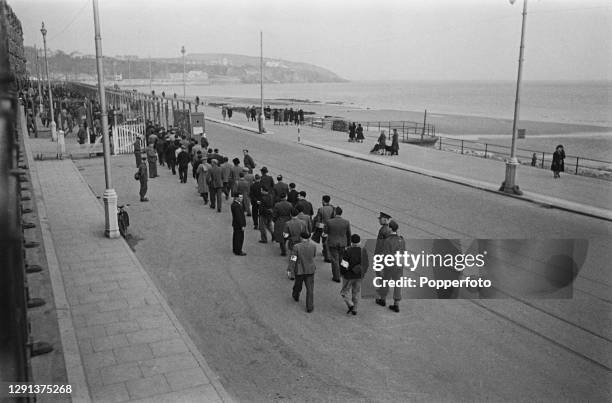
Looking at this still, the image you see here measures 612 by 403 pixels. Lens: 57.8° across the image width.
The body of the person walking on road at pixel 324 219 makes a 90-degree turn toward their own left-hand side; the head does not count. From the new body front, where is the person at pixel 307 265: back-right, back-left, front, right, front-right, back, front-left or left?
front-left

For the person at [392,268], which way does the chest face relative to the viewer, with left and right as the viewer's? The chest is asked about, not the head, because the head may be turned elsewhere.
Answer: facing away from the viewer and to the left of the viewer

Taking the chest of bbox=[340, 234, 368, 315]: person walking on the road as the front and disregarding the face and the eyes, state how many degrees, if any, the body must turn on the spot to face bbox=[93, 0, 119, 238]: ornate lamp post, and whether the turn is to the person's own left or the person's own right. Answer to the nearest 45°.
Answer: approximately 45° to the person's own left

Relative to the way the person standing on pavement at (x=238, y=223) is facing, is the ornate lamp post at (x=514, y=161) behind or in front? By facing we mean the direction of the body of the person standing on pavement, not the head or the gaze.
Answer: in front

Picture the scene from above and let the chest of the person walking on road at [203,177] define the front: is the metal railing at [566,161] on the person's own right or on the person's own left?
on the person's own right

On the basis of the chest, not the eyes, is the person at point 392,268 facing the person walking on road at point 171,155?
yes

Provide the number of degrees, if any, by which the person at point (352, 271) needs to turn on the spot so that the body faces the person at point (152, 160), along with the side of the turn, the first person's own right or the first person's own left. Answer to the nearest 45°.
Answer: approximately 45° to the first person's own left

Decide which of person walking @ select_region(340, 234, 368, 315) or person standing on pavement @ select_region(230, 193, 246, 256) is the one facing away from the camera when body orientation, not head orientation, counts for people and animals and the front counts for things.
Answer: person walking @ select_region(340, 234, 368, 315)

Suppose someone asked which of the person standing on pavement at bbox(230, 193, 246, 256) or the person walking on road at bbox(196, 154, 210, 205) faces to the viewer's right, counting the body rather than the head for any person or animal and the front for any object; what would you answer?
the person standing on pavement at bbox(230, 193, 246, 256)

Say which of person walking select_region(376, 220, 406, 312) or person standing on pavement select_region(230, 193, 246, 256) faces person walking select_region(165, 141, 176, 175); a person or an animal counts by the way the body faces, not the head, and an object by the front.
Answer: person walking select_region(376, 220, 406, 312)

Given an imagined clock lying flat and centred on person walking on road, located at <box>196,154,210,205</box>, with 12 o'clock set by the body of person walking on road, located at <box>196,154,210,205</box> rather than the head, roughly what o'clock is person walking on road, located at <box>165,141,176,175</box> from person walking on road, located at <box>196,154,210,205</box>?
person walking on road, located at <box>165,141,176,175</box> is roughly at 1 o'clock from person walking on road, located at <box>196,154,210,205</box>.

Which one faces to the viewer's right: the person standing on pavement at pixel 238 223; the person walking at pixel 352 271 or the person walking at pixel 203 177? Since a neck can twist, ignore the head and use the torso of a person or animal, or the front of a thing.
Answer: the person standing on pavement at pixel 238 223

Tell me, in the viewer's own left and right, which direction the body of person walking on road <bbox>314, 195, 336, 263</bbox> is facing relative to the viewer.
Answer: facing away from the viewer and to the left of the viewer

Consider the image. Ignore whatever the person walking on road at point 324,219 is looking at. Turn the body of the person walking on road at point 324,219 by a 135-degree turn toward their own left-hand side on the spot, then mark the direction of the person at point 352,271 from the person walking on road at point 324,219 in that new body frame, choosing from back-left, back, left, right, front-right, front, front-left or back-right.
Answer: front

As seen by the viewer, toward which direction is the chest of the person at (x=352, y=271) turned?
away from the camera

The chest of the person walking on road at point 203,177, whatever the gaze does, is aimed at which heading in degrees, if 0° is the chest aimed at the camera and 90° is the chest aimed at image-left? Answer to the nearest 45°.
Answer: approximately 135°
